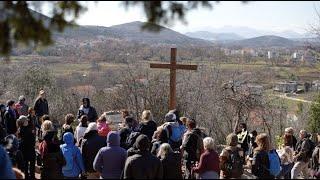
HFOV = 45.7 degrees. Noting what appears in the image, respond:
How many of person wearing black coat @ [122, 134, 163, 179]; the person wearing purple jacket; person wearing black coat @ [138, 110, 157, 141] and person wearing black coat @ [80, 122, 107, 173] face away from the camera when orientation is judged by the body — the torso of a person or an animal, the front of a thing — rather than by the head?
4

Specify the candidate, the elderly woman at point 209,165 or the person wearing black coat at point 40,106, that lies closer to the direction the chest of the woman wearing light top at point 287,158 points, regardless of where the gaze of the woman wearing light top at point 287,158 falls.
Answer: the person wearing black coat

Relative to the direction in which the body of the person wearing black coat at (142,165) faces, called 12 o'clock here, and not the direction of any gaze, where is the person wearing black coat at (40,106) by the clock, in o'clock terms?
the person wearing black coat at (40,106) is roughly at 11 o'clock from the person wearing black coat at (142,165).

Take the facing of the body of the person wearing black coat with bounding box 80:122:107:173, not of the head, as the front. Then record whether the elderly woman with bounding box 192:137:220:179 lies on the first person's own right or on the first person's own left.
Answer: on the first person's own right

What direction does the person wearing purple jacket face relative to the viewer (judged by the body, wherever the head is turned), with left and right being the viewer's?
facing away from the viewer

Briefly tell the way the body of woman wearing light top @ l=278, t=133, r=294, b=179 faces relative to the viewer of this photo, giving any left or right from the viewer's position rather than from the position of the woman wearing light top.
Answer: facing away from the viewer and to the left of the viewer

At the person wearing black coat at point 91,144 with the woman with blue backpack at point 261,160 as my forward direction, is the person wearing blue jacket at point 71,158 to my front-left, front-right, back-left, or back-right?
back-right

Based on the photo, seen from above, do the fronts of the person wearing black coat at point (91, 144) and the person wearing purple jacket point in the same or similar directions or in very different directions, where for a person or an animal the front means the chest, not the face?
same or similar directions

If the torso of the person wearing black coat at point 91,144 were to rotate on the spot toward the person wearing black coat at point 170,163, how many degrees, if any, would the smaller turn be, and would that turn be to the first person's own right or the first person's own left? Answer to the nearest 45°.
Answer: approximately 135° to the first person's own right

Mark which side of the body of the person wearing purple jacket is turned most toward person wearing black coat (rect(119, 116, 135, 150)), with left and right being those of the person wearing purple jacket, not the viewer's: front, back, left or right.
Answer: front

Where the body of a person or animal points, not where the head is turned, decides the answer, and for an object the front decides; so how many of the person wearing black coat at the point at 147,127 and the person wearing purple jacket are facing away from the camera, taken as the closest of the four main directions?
2

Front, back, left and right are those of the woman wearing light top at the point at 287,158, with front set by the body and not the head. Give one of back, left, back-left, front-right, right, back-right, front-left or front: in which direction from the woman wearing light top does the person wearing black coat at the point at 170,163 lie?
left

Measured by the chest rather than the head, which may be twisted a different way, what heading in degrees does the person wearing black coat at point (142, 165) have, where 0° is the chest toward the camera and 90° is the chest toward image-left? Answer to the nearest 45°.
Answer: approximately 180°

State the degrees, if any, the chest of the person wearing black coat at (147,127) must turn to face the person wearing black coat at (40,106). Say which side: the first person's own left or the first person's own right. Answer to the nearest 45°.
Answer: approximately 45° to the first person's own left

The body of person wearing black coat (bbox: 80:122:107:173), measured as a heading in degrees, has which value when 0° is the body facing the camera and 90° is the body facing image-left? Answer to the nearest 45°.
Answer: approximately 180°
